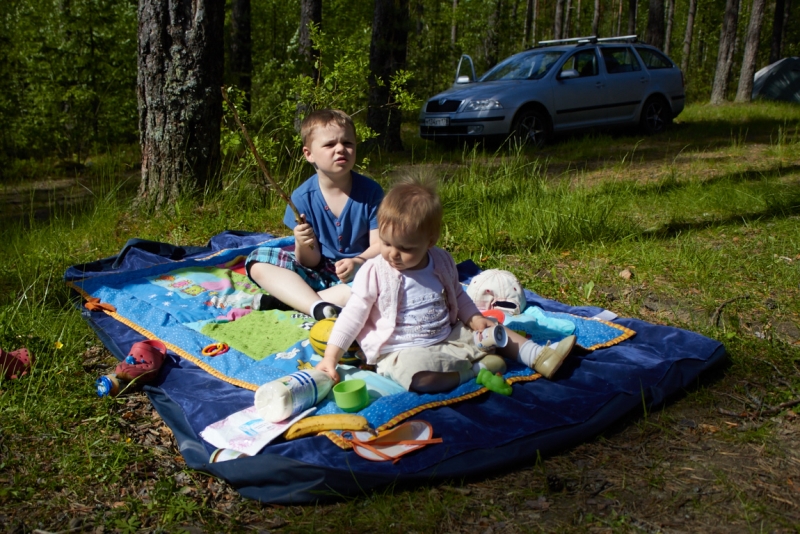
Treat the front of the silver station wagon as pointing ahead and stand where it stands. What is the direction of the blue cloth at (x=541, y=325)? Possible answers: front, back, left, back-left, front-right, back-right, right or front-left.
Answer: front-left

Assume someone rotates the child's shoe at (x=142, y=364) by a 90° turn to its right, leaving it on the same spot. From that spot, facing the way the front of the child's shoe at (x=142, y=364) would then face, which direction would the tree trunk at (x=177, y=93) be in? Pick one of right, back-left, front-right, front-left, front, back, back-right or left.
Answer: front-right

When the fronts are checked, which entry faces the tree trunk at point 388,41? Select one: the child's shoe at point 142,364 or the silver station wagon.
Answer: the silver station wagon

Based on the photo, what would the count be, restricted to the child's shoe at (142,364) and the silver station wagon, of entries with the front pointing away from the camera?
0

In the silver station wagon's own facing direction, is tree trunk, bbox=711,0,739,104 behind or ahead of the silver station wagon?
behind

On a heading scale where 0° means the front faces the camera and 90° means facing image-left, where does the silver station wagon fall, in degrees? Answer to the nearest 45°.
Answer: approximately 45°

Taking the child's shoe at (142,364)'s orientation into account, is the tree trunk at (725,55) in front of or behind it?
behind

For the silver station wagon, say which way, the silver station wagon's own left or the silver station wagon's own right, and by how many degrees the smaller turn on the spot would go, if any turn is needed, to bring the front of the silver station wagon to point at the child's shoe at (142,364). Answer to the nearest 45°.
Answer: approximately 45° to the silver station wagon's own left

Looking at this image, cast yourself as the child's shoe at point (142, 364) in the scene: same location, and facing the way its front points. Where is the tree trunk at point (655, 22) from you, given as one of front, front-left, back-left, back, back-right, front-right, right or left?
back

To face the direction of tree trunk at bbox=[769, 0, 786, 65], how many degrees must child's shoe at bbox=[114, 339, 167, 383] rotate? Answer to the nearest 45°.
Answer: approximately 180°

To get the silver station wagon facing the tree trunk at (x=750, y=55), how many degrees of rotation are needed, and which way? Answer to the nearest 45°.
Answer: approximately 180°

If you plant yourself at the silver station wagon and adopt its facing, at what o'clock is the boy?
The boy is roughly at 11 o'clock from the silver station wagon.

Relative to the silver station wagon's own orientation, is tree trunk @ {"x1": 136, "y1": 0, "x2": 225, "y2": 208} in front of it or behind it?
in front

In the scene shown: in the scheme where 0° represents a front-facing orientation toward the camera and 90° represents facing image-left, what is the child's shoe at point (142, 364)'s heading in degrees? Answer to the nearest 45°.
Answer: approximately 45°

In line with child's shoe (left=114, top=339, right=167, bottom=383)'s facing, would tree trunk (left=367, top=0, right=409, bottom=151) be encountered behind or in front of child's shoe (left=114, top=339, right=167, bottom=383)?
behind

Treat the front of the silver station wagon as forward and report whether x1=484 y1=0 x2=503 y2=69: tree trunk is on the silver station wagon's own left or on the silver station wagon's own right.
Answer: on the silver station wagon's own right
